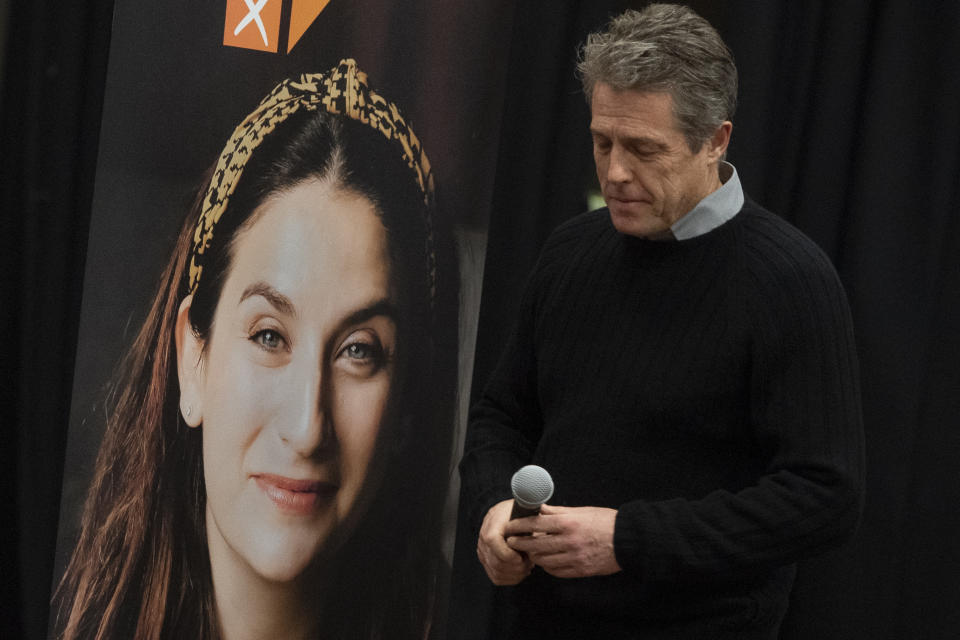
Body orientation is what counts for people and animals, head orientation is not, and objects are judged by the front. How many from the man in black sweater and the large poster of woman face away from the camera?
0

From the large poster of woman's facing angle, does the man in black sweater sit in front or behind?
in front

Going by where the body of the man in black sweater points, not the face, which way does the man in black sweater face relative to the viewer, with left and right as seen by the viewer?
facing the viewer and to the left of the viewer

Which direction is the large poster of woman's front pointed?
toward the camera

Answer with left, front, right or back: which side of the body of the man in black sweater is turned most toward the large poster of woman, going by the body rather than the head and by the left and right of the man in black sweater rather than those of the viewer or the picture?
right
